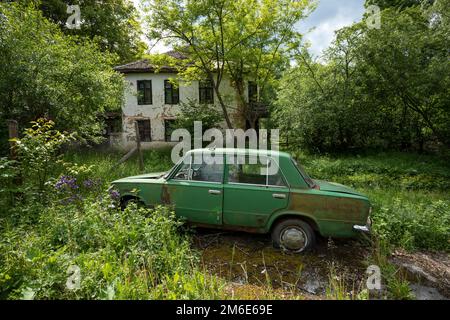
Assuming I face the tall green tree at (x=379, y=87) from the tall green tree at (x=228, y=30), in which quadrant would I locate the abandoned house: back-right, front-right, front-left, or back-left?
back-left

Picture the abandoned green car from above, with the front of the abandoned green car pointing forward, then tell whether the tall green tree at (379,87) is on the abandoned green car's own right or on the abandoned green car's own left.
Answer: on the abandoned green car's own right

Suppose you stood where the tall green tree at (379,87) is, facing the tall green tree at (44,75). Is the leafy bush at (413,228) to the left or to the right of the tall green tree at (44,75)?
left

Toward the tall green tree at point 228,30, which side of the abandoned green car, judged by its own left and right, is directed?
right
